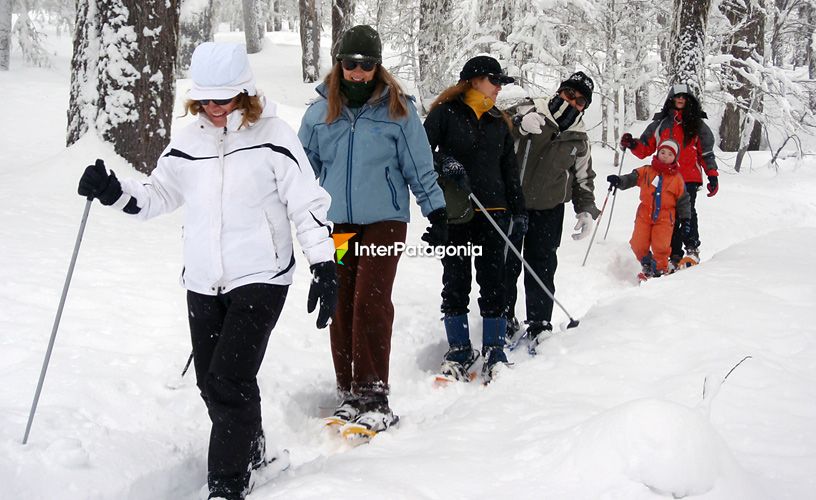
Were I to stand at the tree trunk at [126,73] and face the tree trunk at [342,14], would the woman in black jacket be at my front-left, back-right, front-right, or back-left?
back-right

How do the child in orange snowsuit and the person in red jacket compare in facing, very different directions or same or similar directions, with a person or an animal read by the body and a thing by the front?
same or similar directions

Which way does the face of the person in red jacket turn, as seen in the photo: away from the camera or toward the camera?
toward the camera

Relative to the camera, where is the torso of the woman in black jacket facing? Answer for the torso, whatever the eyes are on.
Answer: toward the camera

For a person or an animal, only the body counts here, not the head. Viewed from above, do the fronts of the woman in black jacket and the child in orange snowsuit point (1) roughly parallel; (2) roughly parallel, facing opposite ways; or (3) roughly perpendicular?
roughly parallel

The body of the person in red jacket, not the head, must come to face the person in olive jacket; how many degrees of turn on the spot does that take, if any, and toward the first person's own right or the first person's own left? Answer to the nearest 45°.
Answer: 0° — they already face them

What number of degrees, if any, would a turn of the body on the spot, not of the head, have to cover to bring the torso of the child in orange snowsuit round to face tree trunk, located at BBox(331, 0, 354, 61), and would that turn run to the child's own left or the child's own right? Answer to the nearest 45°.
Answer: approximately 135° to the child's own right

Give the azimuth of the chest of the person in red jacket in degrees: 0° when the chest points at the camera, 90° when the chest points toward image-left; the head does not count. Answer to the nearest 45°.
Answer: approximately 0°

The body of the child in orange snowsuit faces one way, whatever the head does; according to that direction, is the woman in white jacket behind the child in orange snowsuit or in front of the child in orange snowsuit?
in front

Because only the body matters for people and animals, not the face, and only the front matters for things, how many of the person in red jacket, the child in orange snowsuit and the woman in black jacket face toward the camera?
3

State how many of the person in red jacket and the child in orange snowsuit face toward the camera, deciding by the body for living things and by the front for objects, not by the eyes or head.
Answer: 2

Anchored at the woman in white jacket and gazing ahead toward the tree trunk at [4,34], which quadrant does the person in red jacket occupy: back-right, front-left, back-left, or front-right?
front-right
